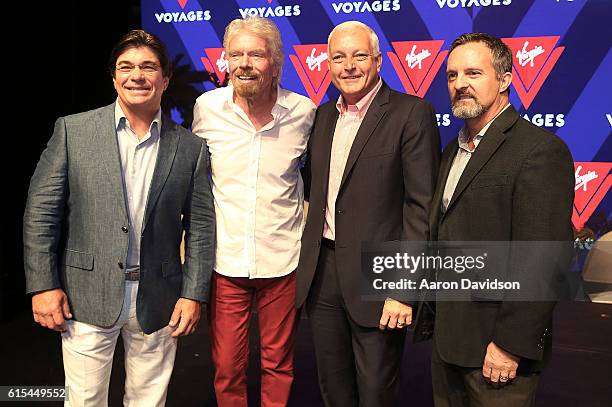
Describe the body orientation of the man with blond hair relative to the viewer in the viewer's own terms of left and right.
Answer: facing the viewer

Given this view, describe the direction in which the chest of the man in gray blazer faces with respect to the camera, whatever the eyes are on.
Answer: toward the camera

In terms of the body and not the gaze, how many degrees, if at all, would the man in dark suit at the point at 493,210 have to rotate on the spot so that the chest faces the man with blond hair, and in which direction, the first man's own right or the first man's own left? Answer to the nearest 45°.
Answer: approximately 45° to the first man's own right

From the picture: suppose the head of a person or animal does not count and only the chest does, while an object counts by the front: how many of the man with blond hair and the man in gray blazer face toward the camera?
2

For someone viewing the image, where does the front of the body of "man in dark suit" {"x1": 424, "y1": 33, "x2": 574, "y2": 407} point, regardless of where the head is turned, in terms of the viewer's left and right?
facing the viewer and to the left of the viewer

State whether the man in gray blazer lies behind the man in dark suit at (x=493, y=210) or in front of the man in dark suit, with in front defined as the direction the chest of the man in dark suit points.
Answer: in front

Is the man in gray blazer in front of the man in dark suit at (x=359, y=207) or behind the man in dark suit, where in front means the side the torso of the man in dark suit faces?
in front

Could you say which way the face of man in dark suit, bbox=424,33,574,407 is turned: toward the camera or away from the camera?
toward the camera

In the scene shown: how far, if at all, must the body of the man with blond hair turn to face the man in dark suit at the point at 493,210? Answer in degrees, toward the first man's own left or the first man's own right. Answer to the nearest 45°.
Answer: approximately 45° to the first man's own left

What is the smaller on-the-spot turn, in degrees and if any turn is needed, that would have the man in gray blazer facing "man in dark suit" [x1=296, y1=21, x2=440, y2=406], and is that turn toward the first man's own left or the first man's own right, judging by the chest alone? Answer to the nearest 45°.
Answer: approximately 90° to the first man's own left

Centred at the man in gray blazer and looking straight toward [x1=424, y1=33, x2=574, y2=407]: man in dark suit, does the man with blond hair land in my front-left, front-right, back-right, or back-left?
front-left

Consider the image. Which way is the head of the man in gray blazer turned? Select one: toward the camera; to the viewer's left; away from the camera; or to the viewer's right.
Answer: toward the camera

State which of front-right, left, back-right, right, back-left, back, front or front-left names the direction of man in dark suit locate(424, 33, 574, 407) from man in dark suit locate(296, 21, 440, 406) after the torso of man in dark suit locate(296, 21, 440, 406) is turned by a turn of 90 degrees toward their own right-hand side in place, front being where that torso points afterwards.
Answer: back

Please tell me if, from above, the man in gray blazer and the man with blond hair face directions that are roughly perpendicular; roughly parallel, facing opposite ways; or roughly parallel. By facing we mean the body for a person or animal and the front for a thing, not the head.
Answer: roughly parallel

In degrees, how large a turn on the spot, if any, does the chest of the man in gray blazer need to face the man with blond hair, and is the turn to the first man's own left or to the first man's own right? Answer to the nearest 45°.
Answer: approximately 90° to the first man's own left
